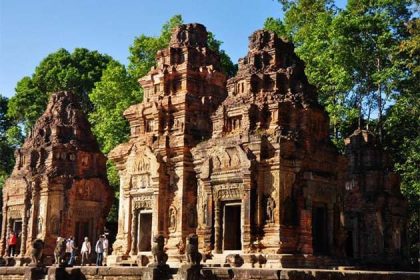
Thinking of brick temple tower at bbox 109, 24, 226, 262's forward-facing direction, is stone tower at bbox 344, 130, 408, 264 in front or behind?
behind

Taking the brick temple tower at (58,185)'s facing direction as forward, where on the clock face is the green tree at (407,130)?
The green tree is roughly at 8 o'clock from the brick temple tower.

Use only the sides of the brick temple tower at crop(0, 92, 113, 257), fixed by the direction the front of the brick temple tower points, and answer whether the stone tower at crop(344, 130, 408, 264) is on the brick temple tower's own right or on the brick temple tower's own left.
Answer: on the brick temple tower's own left

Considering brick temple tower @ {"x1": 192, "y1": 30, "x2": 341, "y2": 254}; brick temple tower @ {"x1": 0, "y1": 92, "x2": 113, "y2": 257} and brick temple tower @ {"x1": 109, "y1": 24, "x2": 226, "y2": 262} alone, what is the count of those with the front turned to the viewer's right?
0

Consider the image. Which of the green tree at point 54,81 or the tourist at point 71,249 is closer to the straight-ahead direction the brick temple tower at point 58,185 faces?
the tourist

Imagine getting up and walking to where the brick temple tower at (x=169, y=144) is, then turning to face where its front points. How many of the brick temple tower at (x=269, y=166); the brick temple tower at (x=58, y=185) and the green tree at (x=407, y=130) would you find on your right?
1

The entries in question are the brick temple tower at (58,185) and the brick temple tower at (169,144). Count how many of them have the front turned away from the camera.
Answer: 0

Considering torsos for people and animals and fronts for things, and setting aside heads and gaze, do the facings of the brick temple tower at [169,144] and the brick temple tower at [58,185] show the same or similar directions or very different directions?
same or similar directions

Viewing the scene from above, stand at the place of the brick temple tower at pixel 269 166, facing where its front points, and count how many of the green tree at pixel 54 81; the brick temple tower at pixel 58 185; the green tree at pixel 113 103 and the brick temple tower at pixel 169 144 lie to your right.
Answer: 4

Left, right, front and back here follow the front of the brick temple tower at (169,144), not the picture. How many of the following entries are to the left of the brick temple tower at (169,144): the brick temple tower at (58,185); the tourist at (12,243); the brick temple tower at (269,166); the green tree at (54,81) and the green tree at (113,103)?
1

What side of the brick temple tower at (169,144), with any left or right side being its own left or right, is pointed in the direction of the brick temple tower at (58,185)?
right

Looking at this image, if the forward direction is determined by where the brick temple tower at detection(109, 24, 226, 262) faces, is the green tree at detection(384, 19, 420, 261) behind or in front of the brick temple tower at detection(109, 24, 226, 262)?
behind
